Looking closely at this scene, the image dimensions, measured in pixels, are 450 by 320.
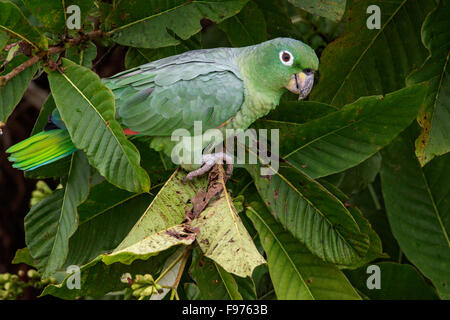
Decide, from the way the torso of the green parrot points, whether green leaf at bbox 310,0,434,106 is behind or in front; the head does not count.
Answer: in front

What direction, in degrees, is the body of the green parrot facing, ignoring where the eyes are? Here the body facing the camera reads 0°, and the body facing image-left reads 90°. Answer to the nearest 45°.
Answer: approximately 270°

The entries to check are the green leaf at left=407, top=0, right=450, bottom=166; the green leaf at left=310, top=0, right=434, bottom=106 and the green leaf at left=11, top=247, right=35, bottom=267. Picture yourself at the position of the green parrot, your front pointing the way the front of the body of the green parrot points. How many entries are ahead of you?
2
